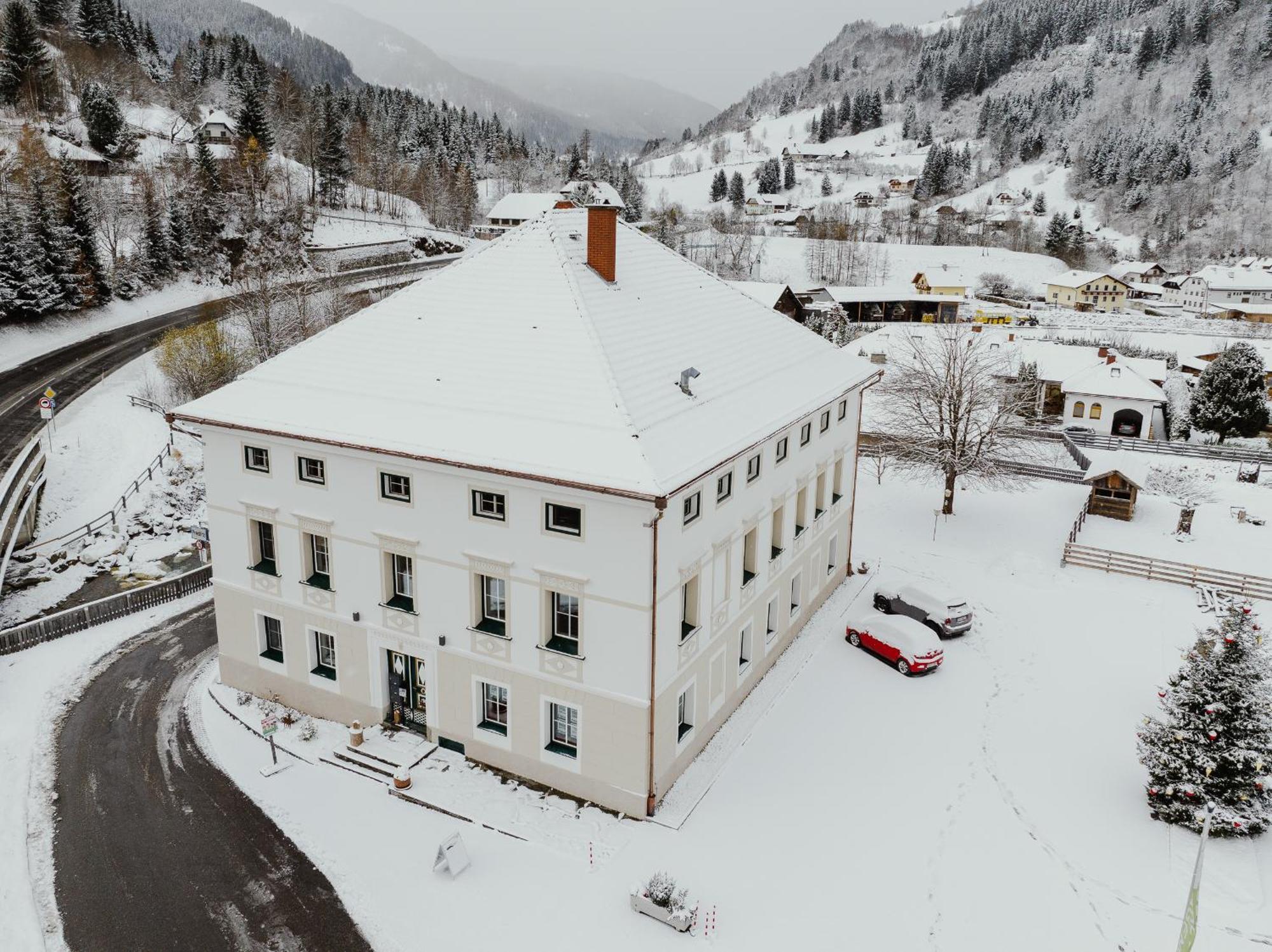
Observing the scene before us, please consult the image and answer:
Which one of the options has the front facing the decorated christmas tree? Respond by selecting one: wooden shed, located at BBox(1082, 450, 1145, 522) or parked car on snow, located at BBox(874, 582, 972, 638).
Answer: the wooden shed

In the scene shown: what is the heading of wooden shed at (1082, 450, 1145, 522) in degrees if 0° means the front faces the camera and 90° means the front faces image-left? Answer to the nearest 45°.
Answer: approximately 0°

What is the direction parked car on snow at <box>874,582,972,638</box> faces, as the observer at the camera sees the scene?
facing away from the viewer and to the left of the viewer

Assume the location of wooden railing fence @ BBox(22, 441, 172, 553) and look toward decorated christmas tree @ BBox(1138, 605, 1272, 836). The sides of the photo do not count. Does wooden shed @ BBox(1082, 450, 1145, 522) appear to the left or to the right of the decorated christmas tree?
left

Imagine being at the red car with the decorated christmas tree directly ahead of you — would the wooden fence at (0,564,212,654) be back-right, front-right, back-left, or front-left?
back-right

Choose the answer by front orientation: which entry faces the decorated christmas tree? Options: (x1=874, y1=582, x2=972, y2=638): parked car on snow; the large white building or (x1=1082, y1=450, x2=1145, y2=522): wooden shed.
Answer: the wooden shed

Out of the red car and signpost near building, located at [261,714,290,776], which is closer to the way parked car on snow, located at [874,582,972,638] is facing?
the signpost near building

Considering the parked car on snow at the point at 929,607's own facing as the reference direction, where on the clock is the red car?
The red car is roughly at 8 o'clock from the parked car on snow.

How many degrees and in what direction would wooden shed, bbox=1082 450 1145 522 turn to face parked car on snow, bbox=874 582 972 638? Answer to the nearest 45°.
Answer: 0° — it already faces it

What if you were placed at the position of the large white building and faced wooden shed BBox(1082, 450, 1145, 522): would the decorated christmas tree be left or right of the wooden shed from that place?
right

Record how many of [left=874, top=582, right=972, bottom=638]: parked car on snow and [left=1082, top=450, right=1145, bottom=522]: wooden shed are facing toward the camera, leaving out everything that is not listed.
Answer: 1

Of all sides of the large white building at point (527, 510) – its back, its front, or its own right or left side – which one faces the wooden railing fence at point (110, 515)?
right

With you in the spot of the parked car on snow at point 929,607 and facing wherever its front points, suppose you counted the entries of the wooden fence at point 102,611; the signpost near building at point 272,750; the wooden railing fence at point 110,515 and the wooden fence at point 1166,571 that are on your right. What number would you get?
1
